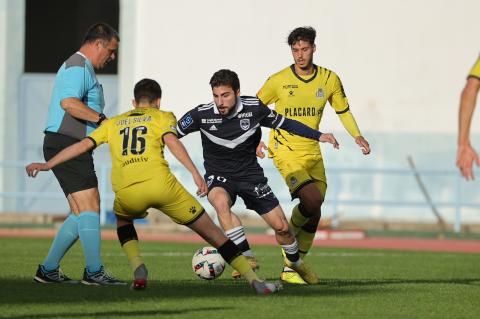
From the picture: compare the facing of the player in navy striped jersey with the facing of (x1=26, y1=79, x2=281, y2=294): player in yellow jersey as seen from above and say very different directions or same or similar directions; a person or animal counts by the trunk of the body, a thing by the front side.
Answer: very different directions

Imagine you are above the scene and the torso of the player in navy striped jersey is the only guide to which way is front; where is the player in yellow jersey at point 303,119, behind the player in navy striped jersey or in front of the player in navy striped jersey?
behind

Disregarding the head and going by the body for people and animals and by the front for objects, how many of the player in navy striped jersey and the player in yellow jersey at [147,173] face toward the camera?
1

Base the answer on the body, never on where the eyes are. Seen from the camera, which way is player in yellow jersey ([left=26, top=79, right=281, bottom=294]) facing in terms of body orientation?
away from the camera

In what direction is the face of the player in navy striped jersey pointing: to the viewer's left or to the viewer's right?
to the viewer's left

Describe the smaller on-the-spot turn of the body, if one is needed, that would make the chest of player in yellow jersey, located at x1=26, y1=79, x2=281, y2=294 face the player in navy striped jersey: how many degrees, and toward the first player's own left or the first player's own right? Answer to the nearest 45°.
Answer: approximately 45° to the first player's own right
